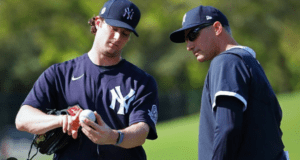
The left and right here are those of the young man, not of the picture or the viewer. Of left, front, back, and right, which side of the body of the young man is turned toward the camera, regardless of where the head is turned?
front

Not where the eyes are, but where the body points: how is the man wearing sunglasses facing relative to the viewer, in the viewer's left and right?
facing away from the viewer and to the left of the viewer

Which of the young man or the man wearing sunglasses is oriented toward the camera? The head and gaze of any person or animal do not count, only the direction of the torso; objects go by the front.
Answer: the young man

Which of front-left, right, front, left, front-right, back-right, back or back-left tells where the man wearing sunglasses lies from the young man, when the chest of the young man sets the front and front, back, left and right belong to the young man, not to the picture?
front-left

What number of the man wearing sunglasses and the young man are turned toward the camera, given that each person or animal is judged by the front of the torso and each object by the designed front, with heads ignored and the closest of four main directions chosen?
1

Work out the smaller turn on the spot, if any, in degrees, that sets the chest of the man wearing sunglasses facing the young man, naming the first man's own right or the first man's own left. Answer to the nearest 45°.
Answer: approximately 45° to the first man's own left
